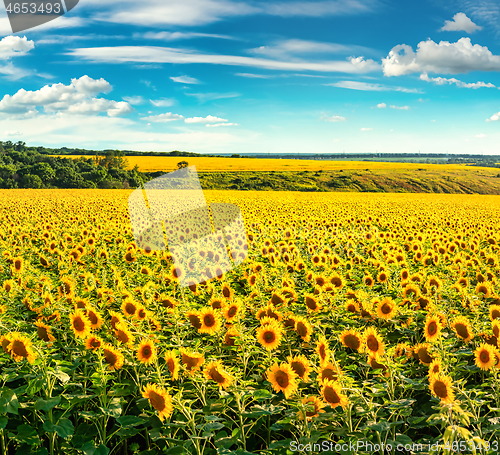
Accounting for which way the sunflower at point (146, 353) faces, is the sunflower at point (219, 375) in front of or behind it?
in front

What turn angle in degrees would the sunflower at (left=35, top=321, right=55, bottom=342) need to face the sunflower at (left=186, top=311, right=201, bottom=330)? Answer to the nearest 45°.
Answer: approximately 135° to its left

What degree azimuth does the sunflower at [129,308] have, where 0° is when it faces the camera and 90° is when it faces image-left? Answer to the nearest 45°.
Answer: approximately 0°

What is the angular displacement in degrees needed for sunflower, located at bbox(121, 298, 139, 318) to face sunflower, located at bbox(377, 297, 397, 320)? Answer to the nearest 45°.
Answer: approximately 90° to its left

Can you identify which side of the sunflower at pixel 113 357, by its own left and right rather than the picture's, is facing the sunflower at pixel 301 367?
left

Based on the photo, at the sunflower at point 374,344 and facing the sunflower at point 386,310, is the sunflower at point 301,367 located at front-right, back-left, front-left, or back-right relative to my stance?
back-left

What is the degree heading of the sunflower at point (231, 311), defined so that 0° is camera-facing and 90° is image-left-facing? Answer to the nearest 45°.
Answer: approximately 0°

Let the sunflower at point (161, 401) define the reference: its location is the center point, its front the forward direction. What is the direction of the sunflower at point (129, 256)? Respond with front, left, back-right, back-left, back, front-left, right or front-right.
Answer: back-right
